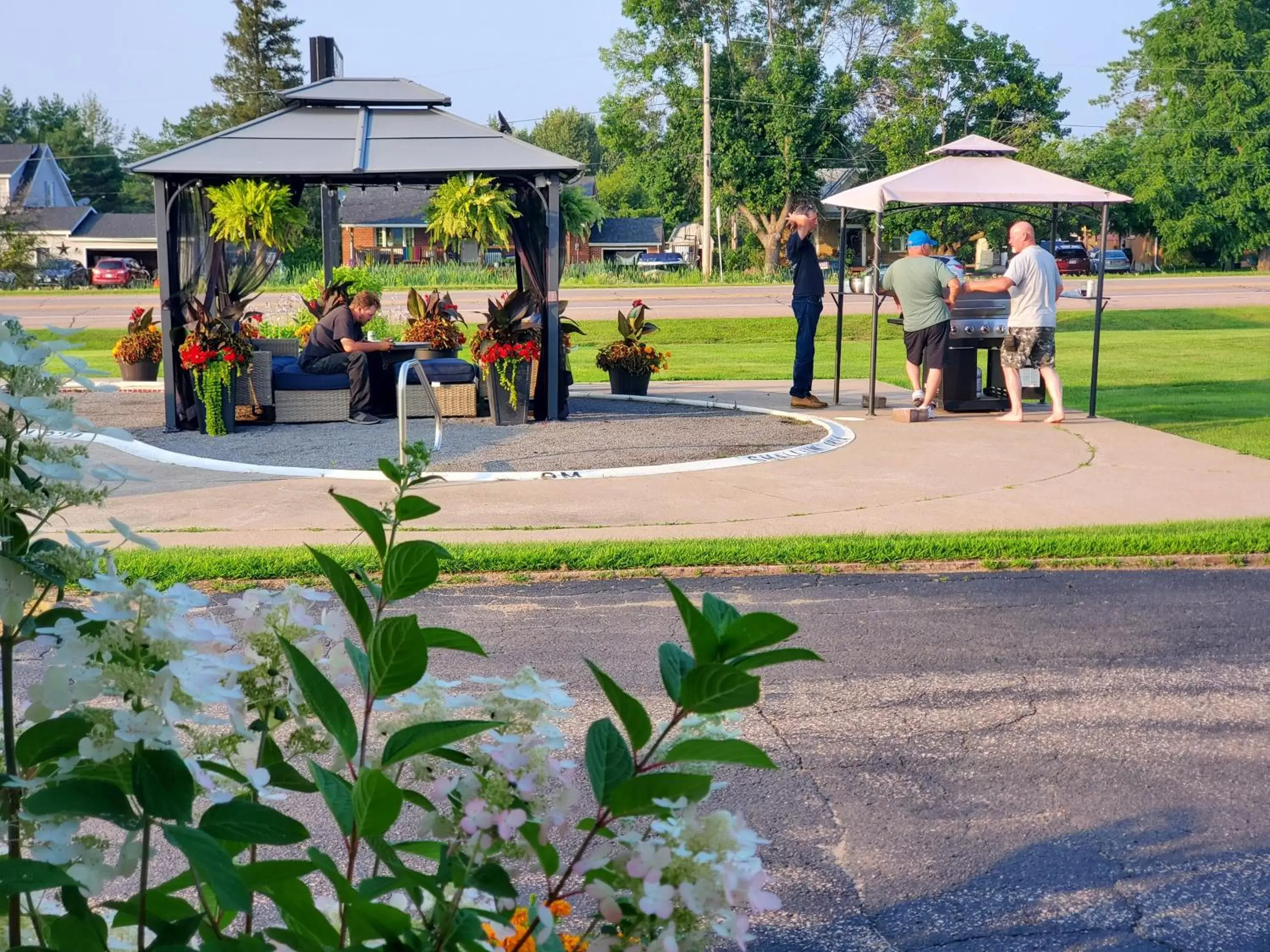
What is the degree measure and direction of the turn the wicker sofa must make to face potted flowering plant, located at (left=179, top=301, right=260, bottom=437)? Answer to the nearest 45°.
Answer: approximately 135° to its right

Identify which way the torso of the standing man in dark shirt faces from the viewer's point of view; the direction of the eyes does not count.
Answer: to the viewer's right

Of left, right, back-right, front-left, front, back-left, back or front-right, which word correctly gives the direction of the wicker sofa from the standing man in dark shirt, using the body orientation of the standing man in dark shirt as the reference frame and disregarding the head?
back

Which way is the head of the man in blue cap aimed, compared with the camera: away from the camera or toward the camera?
away from the camera

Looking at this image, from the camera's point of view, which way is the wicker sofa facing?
to the viewer's right

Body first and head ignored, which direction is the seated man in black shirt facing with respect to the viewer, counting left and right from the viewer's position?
facing to the right of the viewer

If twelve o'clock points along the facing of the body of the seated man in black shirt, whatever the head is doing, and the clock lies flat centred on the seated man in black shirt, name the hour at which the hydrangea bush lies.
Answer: The hydrangea bush is roughly at 3 o'clock from the seated man in black shirt.

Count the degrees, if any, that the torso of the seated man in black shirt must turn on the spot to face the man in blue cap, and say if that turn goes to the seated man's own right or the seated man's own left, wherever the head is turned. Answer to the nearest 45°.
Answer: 0° — they already face them

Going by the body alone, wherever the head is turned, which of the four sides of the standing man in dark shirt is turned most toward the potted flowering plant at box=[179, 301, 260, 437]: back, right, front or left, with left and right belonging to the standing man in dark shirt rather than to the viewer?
back
